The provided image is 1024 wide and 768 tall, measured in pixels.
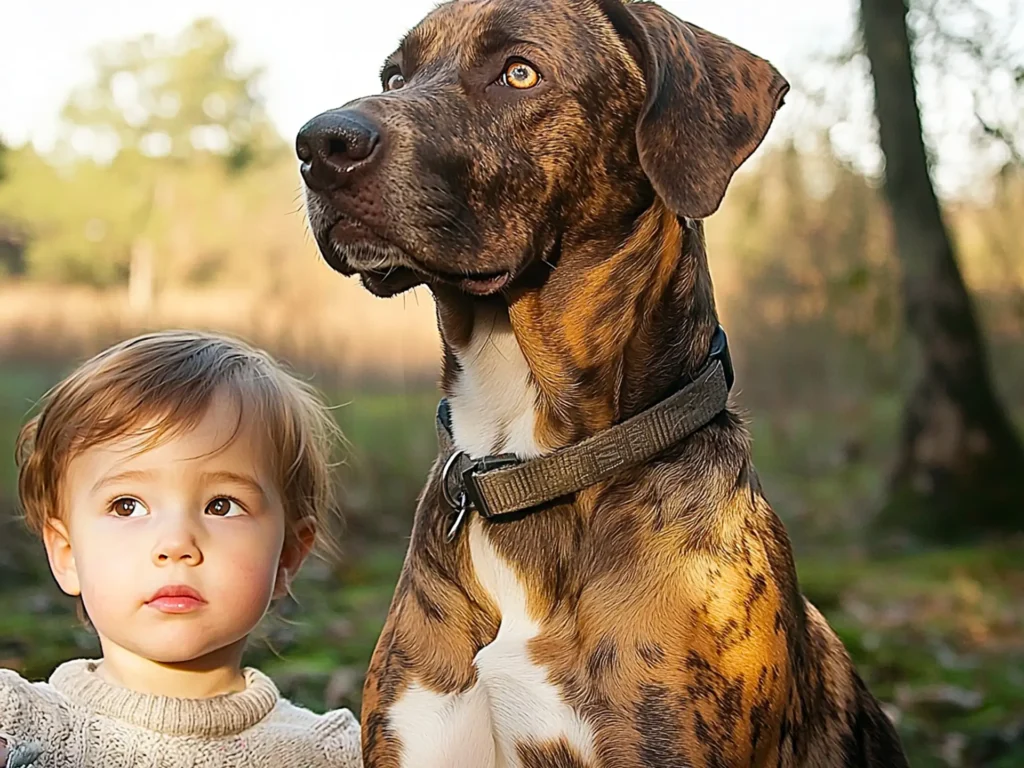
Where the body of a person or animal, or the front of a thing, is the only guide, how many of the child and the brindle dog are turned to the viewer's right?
0

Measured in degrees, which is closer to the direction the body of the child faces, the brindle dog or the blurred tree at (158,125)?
the brindle dog

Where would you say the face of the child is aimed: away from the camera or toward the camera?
toward the camera

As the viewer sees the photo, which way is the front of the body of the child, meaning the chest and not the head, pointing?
toward the camera

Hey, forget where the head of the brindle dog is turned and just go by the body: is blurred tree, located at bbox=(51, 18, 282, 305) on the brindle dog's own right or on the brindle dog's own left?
on the brindle dog's own right

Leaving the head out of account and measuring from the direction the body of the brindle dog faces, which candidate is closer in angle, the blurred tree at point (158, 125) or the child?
the child

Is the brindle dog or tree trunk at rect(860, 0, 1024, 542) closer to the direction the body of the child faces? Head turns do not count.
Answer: the brindle dog

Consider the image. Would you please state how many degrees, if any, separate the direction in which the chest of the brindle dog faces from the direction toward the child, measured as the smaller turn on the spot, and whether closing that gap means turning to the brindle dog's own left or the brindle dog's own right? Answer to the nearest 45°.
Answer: approximately 45° to the brindle dog's own right

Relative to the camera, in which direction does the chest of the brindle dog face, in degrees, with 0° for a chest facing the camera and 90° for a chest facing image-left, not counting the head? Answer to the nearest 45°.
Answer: approximately 45°

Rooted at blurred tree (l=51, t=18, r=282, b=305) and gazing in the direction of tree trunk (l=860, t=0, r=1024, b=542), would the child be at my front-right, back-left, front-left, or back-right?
front-right

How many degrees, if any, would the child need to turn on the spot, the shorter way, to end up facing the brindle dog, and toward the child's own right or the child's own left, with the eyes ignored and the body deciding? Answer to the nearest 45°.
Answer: approximately 45° to the child's own left

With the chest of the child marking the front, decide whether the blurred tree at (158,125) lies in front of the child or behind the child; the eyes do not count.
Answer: behind
